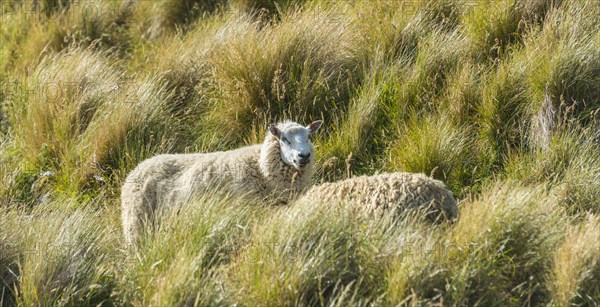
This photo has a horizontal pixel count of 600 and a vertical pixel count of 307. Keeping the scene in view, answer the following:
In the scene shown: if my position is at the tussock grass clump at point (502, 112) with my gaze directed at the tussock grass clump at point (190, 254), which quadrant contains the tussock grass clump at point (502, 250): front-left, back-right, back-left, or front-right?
front-left

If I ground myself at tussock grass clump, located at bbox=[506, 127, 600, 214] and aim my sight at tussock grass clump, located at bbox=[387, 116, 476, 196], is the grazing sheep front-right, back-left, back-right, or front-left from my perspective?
front-left

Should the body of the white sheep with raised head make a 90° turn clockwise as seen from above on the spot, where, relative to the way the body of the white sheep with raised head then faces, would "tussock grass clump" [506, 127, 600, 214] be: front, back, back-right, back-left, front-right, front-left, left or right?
left

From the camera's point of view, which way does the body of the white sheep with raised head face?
to the viewer's right

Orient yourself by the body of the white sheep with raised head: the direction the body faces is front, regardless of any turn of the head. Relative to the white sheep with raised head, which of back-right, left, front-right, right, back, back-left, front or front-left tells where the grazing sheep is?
front-right
